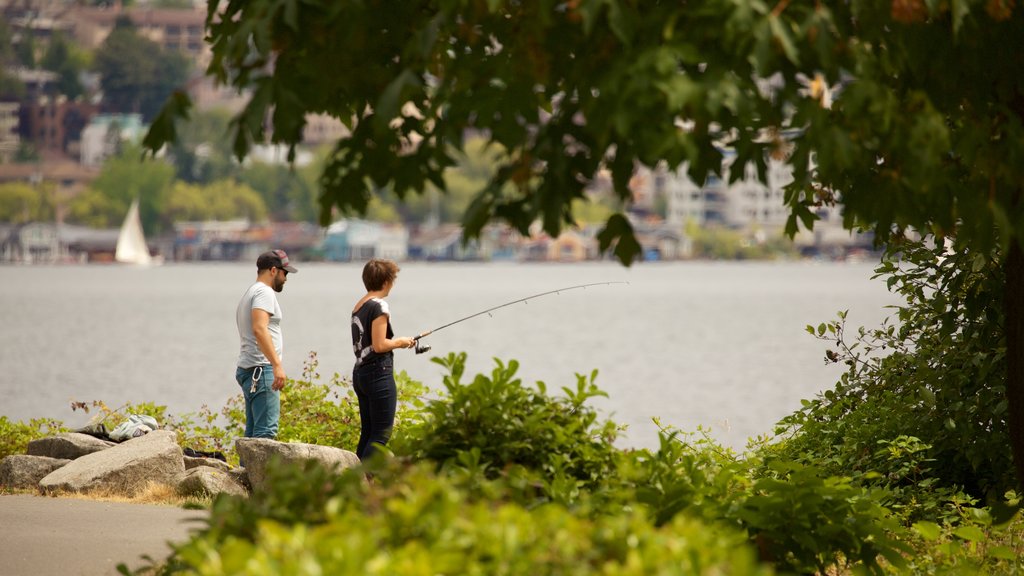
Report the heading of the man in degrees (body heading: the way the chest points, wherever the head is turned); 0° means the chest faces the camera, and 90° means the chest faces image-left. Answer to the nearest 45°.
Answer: approximately 270°

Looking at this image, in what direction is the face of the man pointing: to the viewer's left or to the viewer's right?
to the viewer's right

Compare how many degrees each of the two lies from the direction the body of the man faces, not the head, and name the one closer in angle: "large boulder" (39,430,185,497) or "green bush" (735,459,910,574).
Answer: the green bush

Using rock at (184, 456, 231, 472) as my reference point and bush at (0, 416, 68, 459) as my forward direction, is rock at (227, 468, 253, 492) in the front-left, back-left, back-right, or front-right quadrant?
back-left

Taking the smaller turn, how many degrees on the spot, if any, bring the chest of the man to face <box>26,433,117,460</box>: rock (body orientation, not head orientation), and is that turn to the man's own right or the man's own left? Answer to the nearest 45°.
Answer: approximately 135° to the man's own left

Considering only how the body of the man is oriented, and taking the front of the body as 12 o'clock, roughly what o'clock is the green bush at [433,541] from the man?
The green bush is roughly at 3 o'clock from the man.
